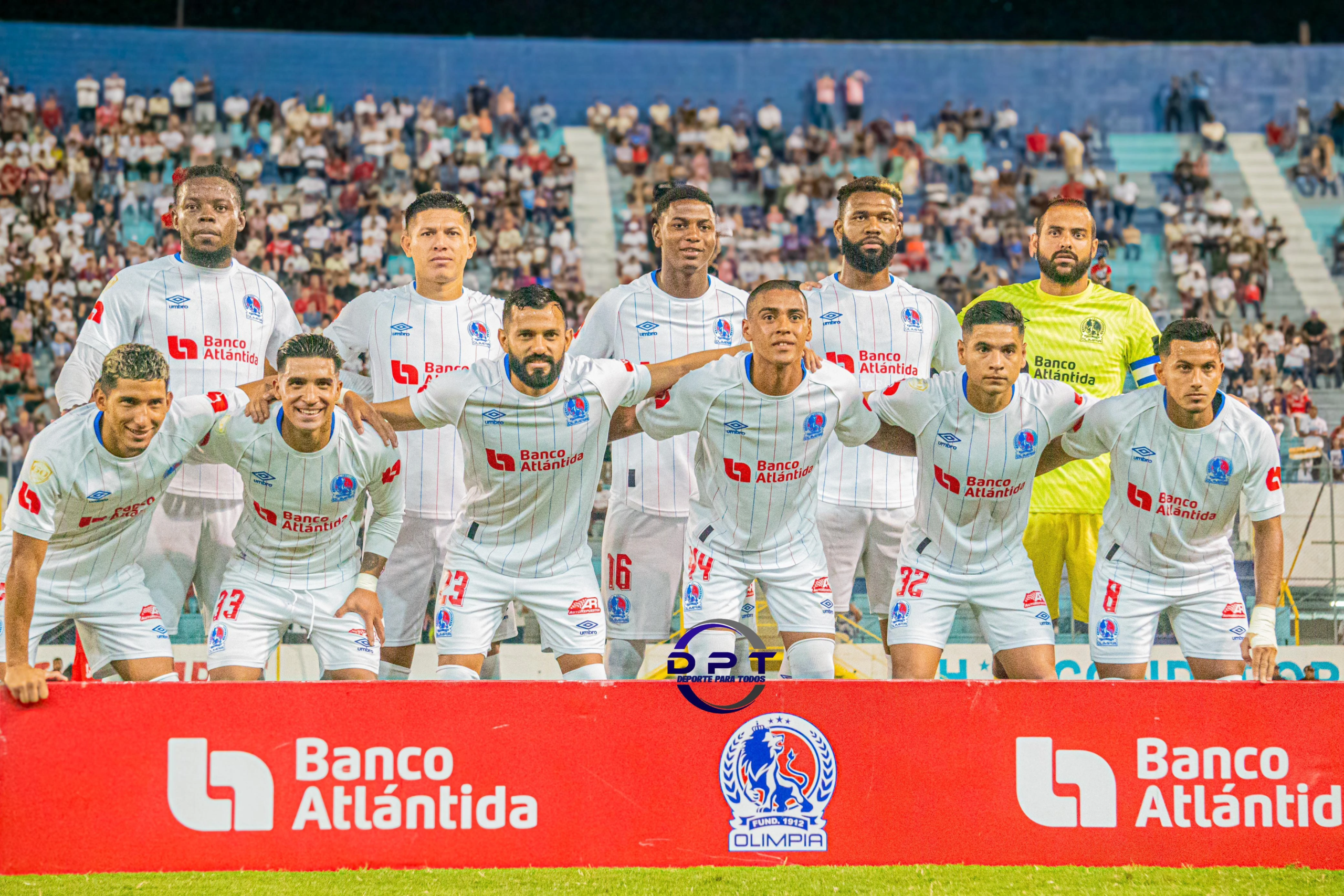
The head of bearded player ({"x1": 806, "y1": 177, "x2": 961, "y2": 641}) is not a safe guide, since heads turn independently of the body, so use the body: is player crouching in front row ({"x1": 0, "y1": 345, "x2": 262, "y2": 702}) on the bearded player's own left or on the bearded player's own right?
on the bearded player's own right

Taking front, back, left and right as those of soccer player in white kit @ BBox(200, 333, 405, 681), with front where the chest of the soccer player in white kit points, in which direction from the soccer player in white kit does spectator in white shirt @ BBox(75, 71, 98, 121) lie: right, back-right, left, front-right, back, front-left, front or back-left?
back

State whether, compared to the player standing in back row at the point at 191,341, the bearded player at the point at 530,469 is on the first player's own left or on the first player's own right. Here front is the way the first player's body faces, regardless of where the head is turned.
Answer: on the first player's own left

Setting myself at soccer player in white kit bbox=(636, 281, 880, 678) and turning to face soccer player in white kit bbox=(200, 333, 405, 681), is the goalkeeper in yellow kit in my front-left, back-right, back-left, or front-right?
back-right

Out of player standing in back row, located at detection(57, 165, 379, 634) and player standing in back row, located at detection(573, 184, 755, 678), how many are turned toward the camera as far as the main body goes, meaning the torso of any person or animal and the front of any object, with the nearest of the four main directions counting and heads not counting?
2
